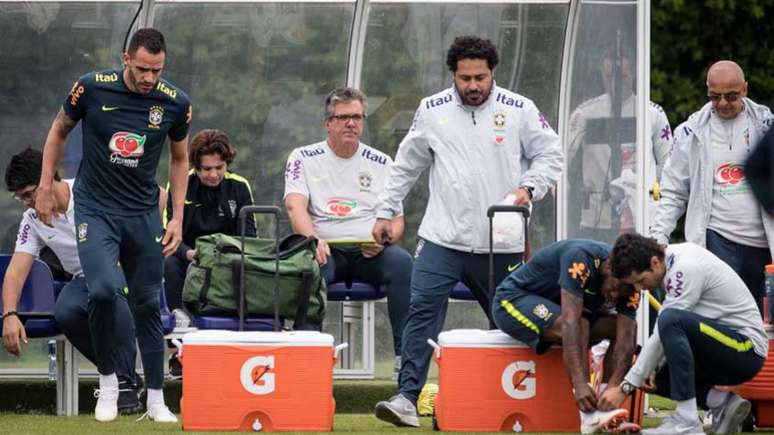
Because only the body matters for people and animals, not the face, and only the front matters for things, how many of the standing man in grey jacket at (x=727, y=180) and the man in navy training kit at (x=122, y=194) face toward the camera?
2

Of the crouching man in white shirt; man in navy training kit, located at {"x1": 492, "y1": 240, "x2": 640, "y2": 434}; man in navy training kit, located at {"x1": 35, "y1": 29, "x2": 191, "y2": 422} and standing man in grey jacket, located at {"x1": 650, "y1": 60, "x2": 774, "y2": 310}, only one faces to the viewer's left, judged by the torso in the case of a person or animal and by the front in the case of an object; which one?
the crouching man in white shirt
